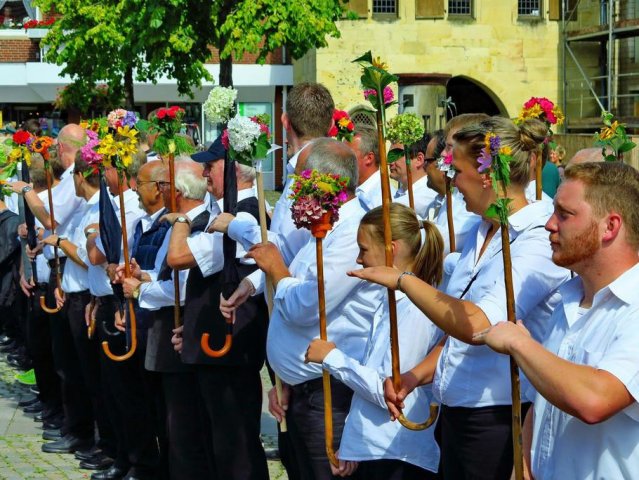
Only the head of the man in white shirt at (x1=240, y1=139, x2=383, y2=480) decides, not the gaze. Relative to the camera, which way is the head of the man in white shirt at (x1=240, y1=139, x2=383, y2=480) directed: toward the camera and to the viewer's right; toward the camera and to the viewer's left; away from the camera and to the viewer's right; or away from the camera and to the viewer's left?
away from the camera and to the viewer's left

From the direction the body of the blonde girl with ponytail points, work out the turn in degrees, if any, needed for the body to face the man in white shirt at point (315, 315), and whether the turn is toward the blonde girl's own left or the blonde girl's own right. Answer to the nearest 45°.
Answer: approximately 45° to the blonde girl's own right

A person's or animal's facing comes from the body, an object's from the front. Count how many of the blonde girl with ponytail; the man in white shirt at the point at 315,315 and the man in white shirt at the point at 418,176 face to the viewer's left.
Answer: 3

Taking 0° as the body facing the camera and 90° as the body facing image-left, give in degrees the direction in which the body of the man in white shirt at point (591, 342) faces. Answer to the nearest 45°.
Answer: approximately 45°

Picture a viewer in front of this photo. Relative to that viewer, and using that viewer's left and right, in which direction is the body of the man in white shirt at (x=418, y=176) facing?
facing to the left of the viewer

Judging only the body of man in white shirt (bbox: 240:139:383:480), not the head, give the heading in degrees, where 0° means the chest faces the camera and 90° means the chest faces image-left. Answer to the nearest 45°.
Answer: approximately 90°

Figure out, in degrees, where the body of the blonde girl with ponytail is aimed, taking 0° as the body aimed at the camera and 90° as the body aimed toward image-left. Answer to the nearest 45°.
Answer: approximately 90°

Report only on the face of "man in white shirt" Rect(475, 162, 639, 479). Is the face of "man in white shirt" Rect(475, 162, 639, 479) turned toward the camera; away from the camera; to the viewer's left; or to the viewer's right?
to the viewer's left
